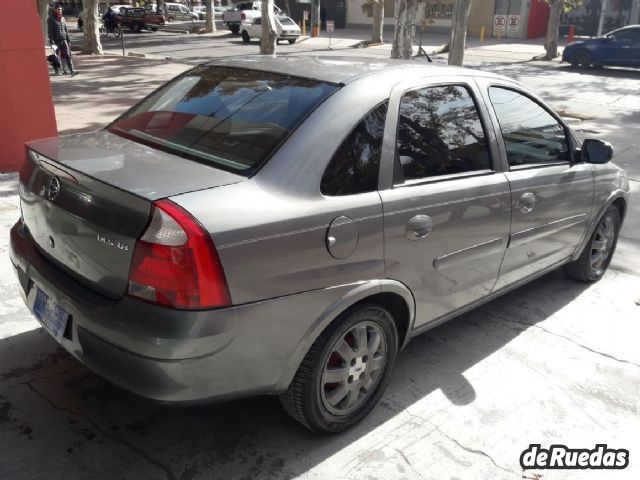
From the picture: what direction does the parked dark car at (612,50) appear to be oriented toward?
to the viewer's left

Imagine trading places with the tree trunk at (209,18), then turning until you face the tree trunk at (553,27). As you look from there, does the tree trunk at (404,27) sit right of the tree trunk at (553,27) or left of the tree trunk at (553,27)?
right

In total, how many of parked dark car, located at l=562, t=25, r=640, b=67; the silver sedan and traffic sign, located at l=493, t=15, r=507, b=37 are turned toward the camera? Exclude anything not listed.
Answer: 1

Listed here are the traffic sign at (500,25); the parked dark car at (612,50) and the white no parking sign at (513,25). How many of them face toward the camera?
2

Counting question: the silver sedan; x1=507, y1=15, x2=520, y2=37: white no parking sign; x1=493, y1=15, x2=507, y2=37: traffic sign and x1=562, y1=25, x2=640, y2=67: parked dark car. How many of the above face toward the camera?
2

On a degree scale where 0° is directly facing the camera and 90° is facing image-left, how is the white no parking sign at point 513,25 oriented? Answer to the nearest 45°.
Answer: approximately 0°

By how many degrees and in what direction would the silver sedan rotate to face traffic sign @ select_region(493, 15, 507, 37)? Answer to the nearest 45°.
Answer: approximately 45° to its left

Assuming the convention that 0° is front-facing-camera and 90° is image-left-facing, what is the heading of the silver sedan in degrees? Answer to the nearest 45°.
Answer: approximately 225°

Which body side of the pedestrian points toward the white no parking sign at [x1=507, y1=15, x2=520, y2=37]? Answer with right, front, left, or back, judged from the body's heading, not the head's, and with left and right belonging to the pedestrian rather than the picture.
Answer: left
